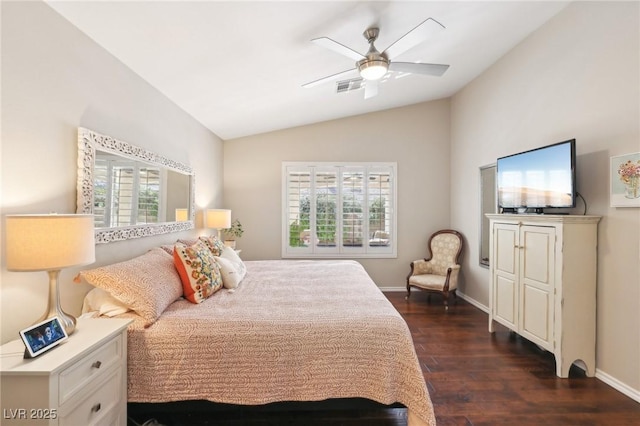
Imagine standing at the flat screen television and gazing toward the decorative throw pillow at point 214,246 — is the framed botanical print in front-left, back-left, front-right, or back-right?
back-left

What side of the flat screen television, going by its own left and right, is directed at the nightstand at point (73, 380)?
front

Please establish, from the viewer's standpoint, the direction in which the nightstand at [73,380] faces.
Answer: facing the viewer and to the right of the viewer

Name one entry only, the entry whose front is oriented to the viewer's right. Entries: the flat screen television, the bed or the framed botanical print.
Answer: the bed

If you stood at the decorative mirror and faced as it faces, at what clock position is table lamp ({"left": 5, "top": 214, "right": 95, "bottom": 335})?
The table lamp is roughly at 2 o'clock from the decorative mirror.

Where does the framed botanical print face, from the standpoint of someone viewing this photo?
facing the viewer and to the left of the viewer

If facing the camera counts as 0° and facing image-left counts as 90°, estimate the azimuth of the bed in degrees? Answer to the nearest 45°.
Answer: approximately 270°

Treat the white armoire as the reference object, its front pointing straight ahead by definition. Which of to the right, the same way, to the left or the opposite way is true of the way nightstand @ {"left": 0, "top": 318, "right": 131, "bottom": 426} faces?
the opposite way

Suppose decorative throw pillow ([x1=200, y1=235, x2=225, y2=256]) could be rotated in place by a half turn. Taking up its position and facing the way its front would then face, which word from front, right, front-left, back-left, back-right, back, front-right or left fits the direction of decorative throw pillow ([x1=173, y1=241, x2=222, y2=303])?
back-left

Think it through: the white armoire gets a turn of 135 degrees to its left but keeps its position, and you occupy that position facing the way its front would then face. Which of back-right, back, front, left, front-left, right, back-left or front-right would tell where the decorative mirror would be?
back-right

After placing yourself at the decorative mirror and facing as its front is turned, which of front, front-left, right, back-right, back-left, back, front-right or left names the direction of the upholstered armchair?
front-left

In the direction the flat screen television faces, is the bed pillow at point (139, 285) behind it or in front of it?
in front

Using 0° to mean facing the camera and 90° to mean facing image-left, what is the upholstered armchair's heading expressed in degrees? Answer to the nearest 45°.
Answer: approximately 45°
